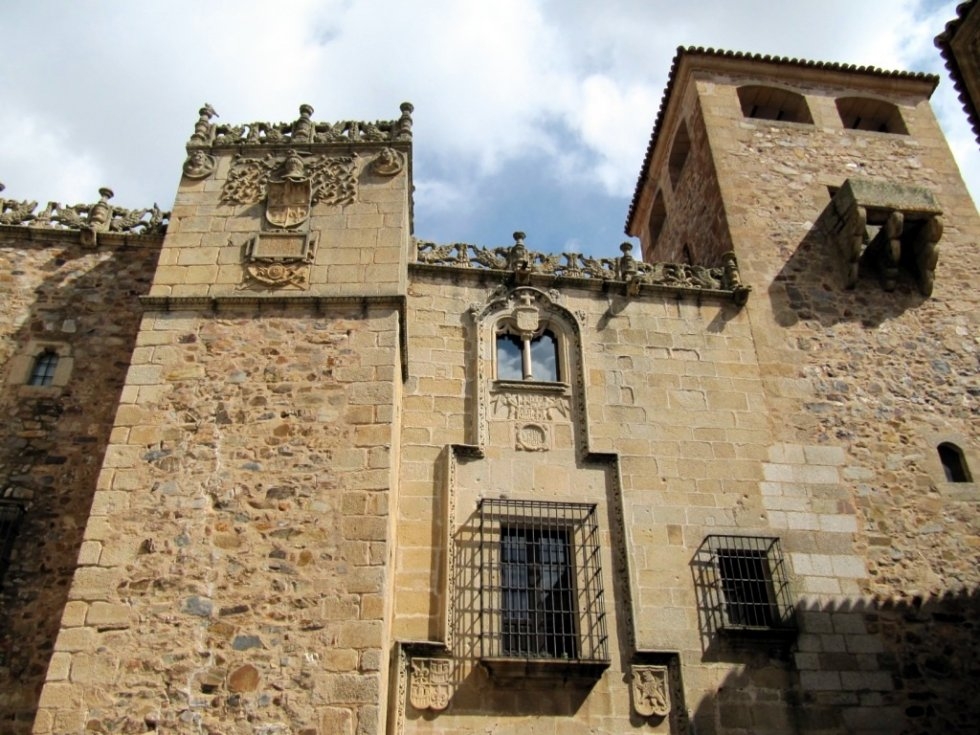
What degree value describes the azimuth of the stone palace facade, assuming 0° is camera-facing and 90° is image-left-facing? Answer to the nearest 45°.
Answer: approximately 0°
